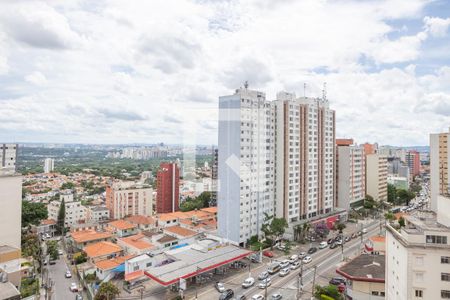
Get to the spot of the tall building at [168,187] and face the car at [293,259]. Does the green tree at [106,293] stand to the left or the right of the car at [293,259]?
right

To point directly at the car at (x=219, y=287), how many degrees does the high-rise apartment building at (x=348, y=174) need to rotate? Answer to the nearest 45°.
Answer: approximately 45° to its right
